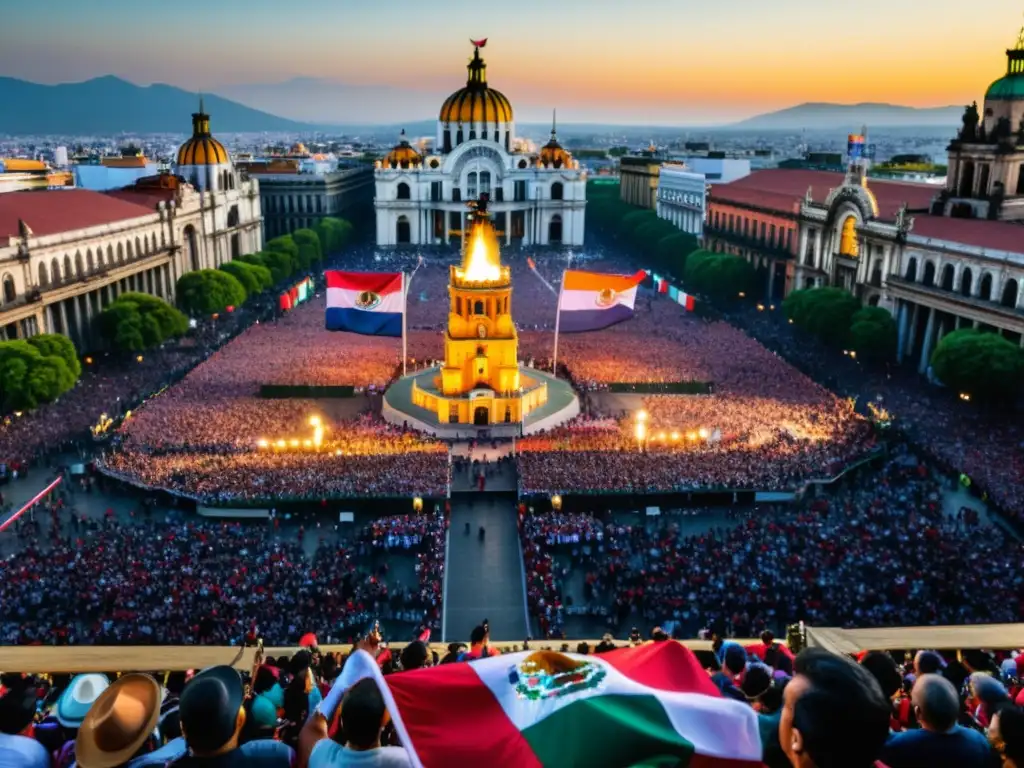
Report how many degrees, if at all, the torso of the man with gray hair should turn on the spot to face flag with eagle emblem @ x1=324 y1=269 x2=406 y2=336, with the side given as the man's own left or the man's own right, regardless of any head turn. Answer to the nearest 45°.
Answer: approximately 45° to the man's own left

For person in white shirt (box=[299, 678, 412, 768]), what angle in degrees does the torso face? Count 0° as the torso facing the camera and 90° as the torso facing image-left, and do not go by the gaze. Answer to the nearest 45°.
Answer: approximately 180°

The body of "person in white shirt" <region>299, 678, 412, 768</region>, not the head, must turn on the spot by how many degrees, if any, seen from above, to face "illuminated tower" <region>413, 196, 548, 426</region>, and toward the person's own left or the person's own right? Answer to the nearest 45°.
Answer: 0° — they already face it

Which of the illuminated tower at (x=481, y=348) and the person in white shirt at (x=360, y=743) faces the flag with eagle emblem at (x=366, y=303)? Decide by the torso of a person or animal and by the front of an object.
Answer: the person in white shirt

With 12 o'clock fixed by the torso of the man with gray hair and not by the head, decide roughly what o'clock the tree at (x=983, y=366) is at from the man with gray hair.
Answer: The tree is roughly at 12 o'clock from the man with gray hair.

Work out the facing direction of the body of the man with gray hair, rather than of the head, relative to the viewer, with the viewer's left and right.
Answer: facing away from the viewer

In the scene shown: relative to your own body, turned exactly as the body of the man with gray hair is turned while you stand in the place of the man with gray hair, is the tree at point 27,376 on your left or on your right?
on your left

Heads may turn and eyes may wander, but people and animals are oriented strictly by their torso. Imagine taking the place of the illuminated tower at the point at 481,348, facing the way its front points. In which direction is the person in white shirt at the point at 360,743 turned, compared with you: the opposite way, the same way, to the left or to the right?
the opposite way

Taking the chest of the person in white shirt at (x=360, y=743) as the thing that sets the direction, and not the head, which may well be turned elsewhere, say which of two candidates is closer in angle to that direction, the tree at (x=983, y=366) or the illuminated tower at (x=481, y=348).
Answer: the illuminated tower

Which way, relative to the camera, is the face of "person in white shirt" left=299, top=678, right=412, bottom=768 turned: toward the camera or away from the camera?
away from the camera

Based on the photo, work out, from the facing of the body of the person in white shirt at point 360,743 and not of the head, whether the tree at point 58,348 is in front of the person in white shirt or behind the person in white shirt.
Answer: in front

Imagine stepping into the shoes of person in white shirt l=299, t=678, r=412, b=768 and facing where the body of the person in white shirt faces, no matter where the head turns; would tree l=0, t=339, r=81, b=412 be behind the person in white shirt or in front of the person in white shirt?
in front

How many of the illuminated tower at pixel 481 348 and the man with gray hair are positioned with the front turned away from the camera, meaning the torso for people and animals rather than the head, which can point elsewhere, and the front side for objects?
1
